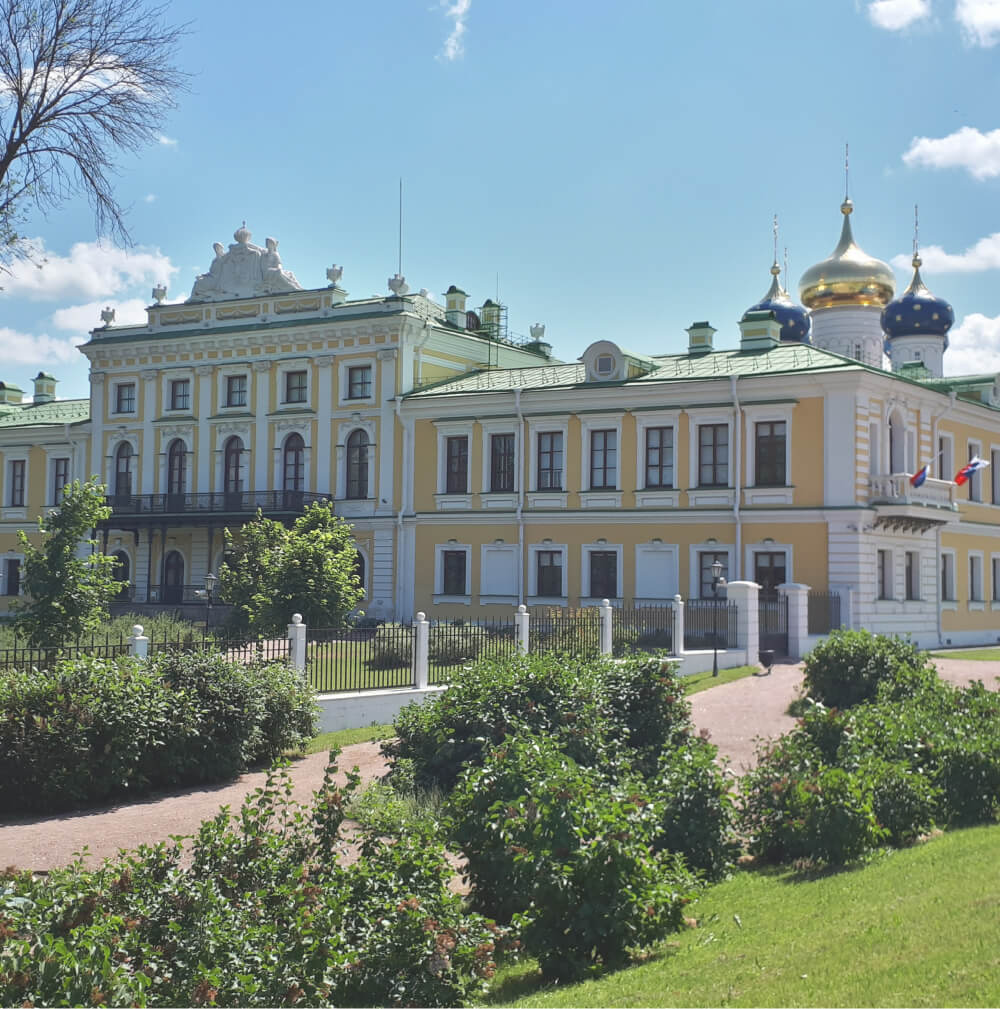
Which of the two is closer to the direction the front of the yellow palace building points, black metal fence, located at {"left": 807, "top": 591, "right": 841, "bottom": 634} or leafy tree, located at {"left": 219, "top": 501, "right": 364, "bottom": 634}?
the leafy tree

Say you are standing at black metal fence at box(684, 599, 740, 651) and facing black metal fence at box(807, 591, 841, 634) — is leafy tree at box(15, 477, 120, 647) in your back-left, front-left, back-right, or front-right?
back-left

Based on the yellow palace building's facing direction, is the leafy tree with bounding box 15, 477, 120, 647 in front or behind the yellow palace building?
in front

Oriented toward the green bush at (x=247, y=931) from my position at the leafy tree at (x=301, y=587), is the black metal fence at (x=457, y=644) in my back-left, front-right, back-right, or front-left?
front-left

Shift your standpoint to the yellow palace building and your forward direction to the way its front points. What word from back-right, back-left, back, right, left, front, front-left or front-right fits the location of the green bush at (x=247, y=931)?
front-left

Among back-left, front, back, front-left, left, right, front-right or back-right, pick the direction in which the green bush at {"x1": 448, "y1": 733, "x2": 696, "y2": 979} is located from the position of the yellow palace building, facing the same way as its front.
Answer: front-left

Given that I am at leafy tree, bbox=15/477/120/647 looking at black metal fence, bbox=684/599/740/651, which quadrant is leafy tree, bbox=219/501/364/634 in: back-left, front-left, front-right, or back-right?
front-left

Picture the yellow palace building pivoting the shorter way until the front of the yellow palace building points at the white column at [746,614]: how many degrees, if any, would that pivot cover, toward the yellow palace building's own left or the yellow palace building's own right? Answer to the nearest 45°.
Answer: approximately 45° to the yellow palace building's own left

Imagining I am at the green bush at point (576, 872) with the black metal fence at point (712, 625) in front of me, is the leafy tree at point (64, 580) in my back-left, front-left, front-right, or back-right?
front-left

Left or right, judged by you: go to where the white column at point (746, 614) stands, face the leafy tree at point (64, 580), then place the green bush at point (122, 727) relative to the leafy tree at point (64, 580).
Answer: left

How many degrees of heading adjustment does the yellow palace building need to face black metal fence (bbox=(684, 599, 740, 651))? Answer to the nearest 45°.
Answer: approximately 45° to its left

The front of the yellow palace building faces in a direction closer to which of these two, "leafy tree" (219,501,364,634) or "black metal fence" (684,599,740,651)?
the leafy tree

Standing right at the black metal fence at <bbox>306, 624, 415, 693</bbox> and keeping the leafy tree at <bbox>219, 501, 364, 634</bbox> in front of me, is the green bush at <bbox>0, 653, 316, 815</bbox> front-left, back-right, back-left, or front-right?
back-left

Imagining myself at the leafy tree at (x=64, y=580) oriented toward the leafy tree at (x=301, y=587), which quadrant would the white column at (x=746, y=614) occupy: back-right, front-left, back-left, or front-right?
front-right

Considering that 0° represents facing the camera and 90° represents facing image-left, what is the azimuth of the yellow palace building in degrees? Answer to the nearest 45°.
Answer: approximately 45°
